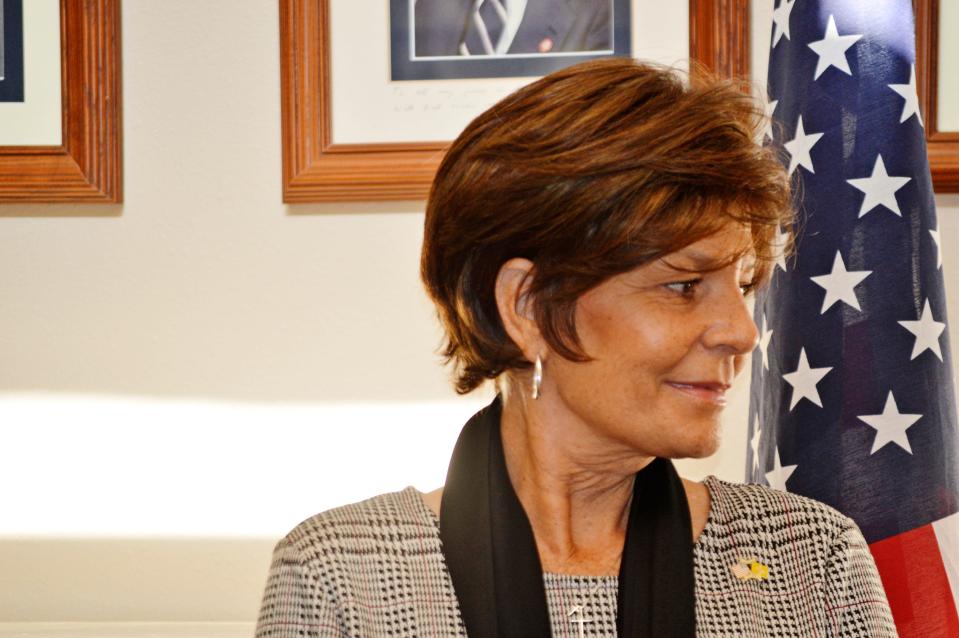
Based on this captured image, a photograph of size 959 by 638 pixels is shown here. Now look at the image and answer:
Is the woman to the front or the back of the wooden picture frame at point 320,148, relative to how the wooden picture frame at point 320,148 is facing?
to the front

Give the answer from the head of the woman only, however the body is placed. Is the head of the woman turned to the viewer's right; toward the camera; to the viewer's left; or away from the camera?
to the viewer's right

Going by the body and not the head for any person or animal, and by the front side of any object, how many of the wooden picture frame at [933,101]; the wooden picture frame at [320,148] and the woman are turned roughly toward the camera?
3

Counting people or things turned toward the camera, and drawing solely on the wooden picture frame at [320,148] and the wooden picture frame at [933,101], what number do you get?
2

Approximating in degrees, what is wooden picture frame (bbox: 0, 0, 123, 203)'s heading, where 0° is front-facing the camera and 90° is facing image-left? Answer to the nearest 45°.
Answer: approximately 0°
